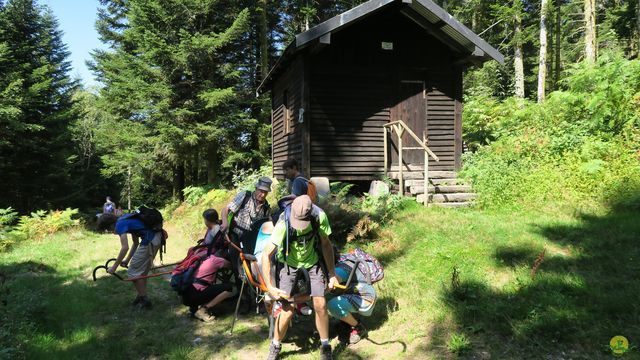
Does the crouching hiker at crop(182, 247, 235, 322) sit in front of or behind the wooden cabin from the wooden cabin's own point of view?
in front

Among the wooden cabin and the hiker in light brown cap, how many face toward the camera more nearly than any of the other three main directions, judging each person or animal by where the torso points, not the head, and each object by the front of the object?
2

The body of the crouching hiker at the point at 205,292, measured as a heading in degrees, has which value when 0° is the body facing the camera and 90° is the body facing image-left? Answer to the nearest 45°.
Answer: approximately 270°

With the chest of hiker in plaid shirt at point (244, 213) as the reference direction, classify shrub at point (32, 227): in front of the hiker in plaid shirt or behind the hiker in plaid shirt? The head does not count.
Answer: behind

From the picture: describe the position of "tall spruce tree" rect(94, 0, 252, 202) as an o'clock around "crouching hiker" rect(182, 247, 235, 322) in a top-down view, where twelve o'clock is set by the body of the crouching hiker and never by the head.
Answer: The tall spruce tree is roughly at 9 o'clock from the crouching hiker.

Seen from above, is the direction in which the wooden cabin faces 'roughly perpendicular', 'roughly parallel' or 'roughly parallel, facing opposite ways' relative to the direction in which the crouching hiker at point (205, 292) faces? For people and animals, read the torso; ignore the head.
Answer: roughly perpendicular

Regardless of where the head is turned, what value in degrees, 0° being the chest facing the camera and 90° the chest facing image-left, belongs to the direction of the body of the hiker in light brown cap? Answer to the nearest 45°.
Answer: approximately 0°

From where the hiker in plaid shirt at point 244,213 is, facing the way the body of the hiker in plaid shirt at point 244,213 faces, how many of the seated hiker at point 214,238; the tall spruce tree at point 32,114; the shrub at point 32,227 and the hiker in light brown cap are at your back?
3
